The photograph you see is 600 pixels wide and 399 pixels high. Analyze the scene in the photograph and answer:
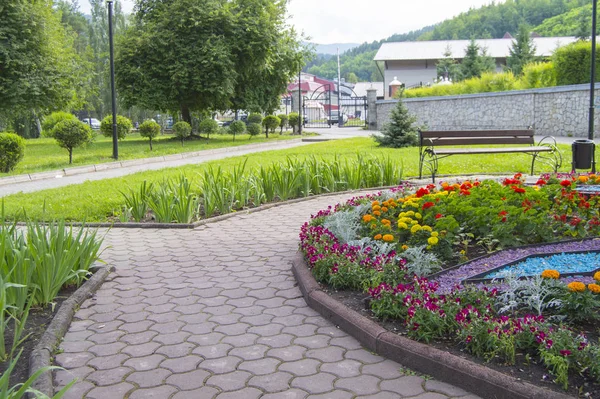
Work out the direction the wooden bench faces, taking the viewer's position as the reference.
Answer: facing the viewer and to the right of the viewer

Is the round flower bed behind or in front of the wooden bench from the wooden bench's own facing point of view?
in front

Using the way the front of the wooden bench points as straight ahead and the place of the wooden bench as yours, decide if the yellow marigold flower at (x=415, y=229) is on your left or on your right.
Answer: on your right

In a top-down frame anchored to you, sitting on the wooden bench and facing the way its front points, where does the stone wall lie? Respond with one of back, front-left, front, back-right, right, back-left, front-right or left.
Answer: back-left

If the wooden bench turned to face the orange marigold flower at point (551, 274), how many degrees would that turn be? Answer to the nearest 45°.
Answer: approximately 45° to its right

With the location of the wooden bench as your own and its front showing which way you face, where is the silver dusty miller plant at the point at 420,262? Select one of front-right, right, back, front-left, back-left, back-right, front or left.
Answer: front-right

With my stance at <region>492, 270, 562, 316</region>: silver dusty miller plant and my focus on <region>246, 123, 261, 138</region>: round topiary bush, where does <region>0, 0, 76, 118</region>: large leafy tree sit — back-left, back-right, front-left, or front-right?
front-left

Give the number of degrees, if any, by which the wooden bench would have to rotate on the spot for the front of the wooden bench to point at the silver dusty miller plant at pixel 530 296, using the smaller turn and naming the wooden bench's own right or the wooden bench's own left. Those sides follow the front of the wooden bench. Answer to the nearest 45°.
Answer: approximately 45° to the wooden bench's own right

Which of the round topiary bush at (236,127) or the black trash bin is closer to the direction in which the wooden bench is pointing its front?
the black trash bin

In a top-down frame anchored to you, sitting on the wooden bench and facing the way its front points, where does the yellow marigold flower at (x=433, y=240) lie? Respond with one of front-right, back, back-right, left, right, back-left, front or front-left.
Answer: front-right

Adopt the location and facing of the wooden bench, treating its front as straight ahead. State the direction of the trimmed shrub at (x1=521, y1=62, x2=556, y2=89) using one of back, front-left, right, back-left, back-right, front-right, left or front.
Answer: back-left

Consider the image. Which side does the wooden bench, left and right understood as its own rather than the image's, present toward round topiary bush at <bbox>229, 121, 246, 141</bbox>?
back

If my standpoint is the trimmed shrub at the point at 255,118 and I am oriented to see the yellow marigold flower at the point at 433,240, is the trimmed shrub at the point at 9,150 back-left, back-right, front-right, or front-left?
front-right

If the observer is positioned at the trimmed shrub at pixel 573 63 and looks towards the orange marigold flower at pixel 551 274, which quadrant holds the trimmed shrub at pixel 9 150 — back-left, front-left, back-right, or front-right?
front-right
